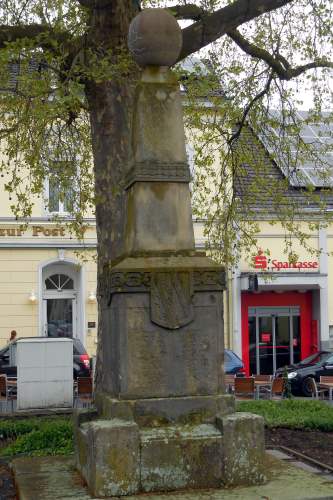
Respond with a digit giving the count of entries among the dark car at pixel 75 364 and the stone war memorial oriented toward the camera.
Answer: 1

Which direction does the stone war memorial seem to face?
toward the camera

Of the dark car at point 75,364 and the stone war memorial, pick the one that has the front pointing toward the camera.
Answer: the stone war memorial

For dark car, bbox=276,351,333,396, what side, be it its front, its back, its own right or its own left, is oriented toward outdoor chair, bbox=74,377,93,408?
front

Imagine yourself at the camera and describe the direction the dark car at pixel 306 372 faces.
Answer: facing the viewer and to the left of the viewer

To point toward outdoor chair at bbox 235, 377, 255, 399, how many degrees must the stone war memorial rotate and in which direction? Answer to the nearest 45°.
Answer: approximately 180°

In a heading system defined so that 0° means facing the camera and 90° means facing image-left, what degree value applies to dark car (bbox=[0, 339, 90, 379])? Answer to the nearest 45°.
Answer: approximately 90°

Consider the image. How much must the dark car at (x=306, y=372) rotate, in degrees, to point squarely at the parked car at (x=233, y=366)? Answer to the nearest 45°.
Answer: approximately 45° to its right

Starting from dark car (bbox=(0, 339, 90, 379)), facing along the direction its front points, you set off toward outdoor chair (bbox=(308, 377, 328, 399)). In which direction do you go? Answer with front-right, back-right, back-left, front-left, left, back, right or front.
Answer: back

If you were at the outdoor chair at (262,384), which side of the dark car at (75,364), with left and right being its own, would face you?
back

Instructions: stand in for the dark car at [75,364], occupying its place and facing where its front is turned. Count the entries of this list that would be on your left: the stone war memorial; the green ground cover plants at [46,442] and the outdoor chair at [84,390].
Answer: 3

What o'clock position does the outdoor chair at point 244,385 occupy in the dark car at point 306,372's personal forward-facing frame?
The outdoor chair is roughly at 11 o'clock from the dark car.
